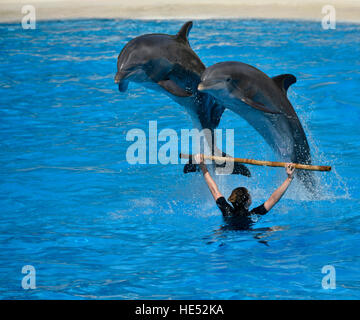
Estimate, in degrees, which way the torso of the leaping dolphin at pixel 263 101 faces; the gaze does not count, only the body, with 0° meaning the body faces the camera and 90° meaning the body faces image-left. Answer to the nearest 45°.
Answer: approximately 90°

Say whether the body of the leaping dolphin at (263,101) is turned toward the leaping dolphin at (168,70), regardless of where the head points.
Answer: yes
